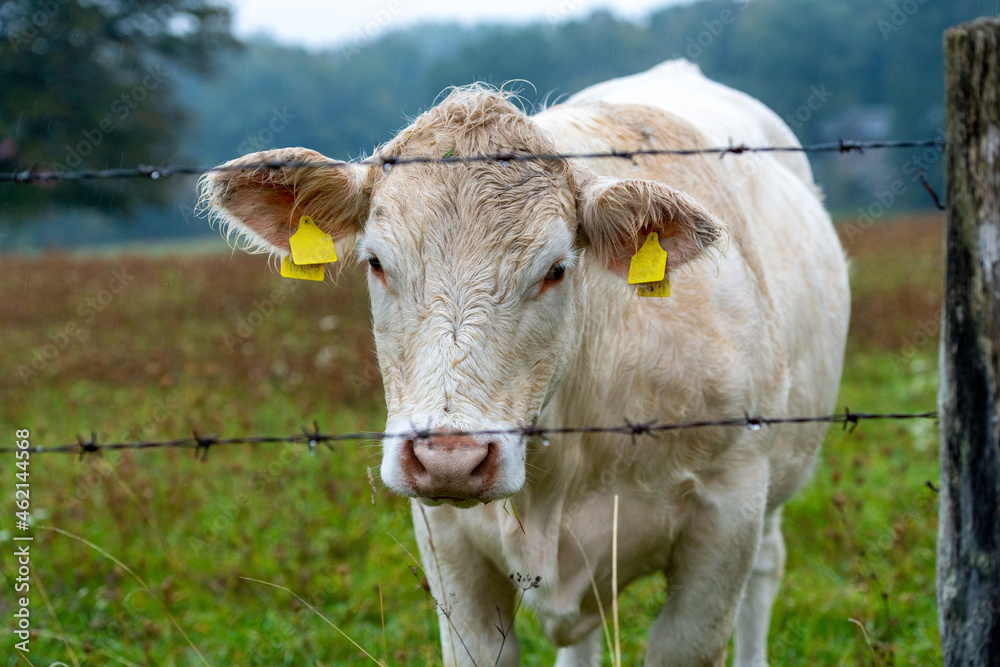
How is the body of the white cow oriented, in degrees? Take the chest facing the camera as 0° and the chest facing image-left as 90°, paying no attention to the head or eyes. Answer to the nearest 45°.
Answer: approximately 45°

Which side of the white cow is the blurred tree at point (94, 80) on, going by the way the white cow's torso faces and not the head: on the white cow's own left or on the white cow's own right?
on the white cow's own right

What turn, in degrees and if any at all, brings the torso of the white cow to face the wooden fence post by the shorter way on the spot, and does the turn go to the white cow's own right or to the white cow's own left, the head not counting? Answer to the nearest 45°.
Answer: approximately 90° to the white cow's own left
